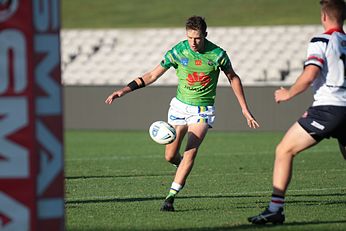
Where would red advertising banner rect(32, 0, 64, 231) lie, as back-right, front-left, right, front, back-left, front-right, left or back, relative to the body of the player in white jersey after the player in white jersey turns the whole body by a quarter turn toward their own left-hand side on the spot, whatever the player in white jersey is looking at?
front

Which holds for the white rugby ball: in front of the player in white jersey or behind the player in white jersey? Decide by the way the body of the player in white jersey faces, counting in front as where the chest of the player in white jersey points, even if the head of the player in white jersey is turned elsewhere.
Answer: in front

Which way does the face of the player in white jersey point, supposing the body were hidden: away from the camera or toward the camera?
away from the camera

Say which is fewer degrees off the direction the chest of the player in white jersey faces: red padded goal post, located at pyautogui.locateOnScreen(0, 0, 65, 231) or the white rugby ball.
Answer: the white rugby ball

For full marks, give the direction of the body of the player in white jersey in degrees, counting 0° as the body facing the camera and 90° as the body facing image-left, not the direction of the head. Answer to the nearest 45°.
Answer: approximately 135°

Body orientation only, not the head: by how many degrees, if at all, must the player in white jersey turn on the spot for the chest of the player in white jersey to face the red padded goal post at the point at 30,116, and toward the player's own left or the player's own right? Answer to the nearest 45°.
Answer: approximately 90° to the player's own left
